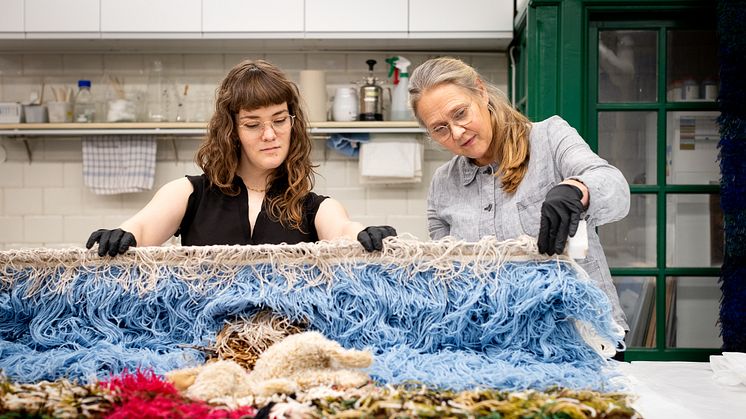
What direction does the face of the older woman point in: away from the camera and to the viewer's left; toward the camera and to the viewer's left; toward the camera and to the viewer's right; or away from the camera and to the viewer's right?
toward the camera and to the viewer's left

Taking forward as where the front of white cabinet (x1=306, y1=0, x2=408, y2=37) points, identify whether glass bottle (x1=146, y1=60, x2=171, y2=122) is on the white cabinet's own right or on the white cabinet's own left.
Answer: on the white cabinet's own right

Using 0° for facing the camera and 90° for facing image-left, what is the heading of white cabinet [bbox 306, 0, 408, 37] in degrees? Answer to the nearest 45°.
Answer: approximately 0°

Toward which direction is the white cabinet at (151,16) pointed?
toward the camera

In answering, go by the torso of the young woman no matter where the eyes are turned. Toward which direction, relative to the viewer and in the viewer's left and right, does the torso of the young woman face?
facing the viewer

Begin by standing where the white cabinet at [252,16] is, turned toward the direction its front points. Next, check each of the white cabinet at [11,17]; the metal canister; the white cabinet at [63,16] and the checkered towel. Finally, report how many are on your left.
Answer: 1

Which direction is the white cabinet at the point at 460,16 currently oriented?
toward the camera

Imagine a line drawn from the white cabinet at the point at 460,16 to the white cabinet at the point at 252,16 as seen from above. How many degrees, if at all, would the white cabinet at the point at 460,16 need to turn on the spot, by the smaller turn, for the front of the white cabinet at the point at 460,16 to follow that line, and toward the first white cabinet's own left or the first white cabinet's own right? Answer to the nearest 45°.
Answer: approximately 90° to the first white cabinet's own right

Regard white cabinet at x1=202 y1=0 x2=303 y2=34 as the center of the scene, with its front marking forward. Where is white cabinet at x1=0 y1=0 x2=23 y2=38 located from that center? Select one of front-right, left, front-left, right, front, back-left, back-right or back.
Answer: right
